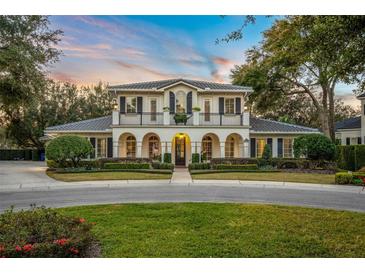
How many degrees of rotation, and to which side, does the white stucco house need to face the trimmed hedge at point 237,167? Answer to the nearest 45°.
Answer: approximately 45° to its left

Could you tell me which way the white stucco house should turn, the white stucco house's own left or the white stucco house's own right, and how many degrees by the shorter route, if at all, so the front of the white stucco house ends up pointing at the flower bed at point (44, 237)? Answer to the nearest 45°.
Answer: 0° — it already faces it

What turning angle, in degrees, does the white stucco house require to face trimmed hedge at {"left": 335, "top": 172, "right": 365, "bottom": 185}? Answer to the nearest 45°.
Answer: approximately 45° to its left

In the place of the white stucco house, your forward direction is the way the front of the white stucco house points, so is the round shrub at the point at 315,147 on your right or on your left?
on your left

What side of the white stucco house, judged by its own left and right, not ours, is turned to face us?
front

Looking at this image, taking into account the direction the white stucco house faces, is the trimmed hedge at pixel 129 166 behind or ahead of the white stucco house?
ahead

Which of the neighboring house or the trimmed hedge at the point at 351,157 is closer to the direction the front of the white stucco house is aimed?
the trimmed hedge

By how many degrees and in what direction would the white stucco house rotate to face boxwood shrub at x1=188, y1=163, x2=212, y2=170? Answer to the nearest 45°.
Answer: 0° — it already faces it
